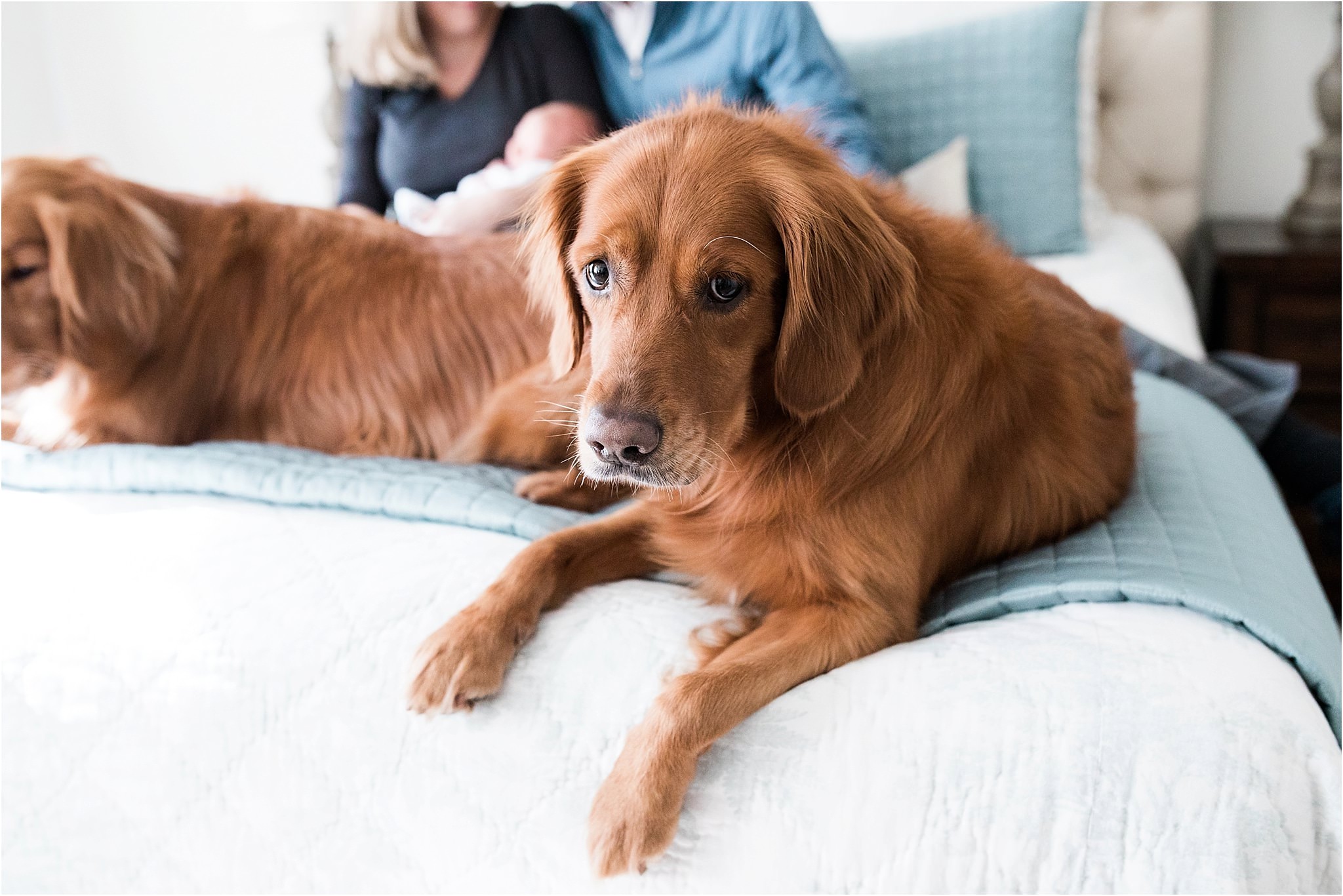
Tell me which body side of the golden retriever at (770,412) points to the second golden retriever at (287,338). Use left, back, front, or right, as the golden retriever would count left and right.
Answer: right

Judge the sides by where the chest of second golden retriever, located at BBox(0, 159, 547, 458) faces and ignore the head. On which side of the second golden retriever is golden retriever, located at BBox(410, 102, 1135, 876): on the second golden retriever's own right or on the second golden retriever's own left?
on the second golden retriever's own left

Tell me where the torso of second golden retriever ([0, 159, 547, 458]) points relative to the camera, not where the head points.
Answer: to the viewer's left

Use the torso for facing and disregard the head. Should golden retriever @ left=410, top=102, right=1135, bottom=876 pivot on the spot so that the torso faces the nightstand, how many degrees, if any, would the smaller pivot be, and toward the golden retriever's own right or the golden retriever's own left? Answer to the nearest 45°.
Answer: approximately 180°

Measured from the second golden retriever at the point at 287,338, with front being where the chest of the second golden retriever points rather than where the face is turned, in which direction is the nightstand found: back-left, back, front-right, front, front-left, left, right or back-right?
back

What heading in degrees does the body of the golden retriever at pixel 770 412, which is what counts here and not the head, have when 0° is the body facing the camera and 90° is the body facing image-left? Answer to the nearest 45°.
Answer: approximately 45°
